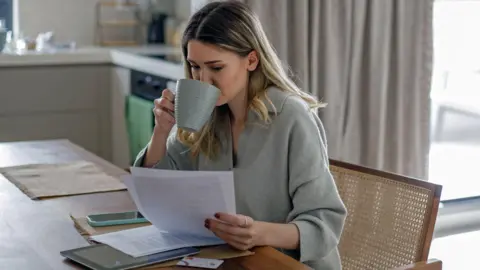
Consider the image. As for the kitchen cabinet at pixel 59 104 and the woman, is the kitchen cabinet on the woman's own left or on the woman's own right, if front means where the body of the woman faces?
on the woman's own right

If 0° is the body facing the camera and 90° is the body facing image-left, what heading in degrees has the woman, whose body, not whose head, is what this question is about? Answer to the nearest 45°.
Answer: approximately 45°

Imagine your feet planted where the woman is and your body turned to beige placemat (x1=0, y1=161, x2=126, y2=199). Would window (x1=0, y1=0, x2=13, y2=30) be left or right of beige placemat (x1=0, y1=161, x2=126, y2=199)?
right

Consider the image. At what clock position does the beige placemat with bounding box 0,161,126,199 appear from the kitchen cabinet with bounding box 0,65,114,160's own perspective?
The beige placemat is roughly at 12 o'clock from the kitchen cabinet.

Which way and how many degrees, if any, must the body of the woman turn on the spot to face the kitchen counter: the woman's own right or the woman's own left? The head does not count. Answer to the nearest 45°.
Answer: approximately 135° to the woman's own right

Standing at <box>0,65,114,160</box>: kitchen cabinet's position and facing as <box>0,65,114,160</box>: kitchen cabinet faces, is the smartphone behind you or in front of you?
in front

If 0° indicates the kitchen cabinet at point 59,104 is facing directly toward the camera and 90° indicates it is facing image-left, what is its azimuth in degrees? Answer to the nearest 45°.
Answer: approximately 0°

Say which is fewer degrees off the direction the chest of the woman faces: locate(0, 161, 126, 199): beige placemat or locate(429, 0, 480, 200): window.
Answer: the beige placemat

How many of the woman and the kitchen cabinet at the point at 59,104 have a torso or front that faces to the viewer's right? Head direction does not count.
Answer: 0
